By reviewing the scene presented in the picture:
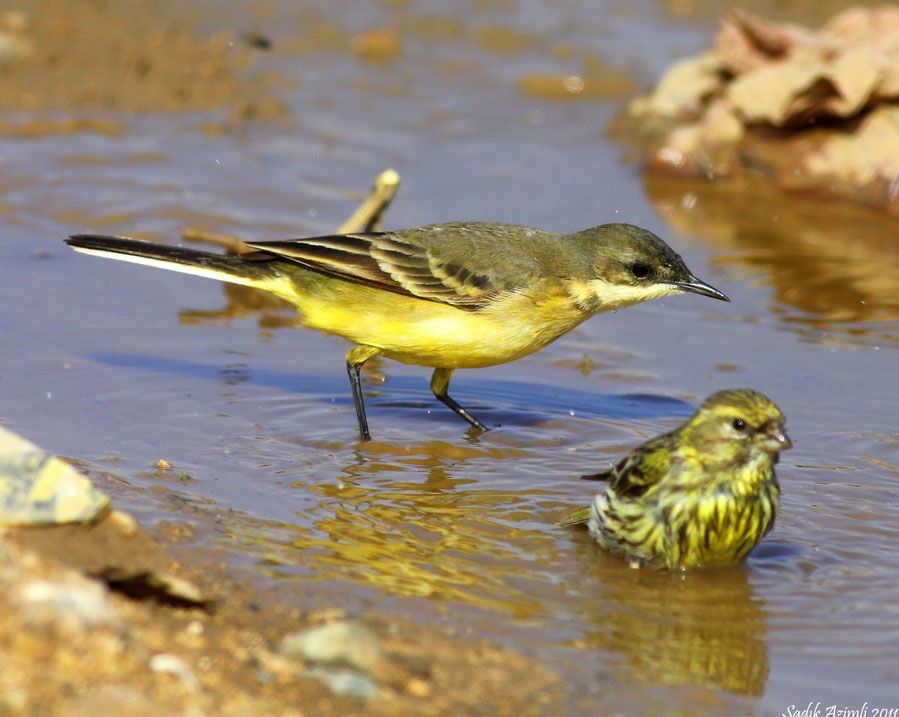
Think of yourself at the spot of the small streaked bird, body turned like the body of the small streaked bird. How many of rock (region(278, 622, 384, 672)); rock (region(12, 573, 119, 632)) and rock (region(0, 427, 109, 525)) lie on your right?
3

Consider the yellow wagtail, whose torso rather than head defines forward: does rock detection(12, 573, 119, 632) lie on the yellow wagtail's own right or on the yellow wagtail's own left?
on the yellow wagtail's own right

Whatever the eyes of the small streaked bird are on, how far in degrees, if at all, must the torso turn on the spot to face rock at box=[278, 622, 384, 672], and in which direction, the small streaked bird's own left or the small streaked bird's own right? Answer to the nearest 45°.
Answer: approximately 90° to the small streaked bird's own right

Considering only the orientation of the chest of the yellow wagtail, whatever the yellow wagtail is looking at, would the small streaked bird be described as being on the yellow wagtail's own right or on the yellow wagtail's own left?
on the yellow wagtail's own right

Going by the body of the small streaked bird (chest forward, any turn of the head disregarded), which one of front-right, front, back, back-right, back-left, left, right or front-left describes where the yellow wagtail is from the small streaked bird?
back

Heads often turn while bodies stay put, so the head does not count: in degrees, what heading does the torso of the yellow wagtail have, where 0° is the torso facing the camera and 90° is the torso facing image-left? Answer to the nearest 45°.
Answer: approximately 270°

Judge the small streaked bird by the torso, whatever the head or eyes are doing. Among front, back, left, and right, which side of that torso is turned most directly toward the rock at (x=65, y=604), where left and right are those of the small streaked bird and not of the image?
right

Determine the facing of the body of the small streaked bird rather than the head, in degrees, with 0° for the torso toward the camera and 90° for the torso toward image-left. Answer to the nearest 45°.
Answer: approximately 315°

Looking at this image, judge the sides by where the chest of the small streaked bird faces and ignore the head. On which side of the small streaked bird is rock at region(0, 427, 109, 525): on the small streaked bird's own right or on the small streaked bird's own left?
on the small streaked bird's own right

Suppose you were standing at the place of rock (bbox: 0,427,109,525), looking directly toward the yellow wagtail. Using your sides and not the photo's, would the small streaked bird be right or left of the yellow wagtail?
right

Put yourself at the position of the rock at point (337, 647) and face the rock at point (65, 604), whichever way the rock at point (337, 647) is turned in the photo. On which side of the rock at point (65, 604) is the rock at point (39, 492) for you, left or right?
right
